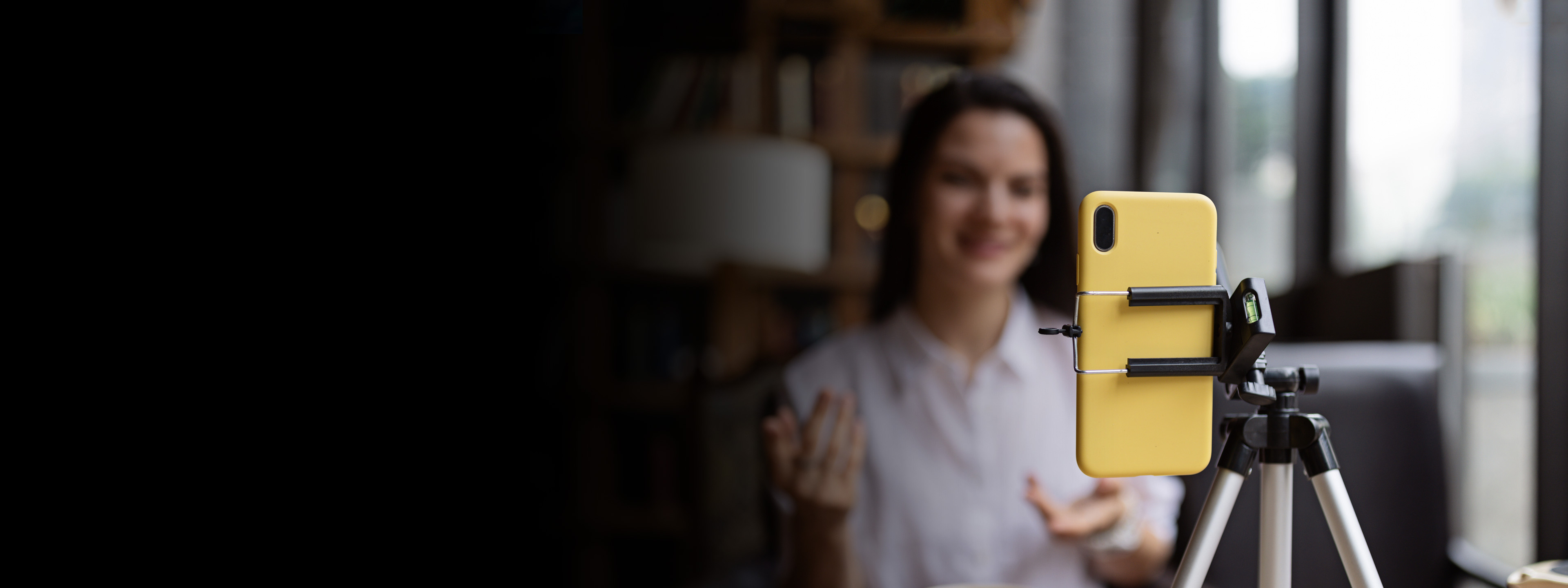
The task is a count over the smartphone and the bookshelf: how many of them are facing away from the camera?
1

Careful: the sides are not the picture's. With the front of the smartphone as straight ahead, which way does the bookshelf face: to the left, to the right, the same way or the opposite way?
the opposite way

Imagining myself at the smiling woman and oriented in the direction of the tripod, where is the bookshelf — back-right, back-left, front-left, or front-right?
back-right

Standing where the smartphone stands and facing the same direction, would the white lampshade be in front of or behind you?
in front

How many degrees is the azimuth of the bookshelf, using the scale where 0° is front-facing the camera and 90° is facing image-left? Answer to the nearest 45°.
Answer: approximately 0°

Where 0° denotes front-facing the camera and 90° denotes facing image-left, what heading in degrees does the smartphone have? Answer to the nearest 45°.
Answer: approximately 180°

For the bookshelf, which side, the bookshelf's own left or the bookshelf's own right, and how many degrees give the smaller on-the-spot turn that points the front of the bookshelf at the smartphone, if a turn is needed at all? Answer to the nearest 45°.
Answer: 0° — it already faces it
